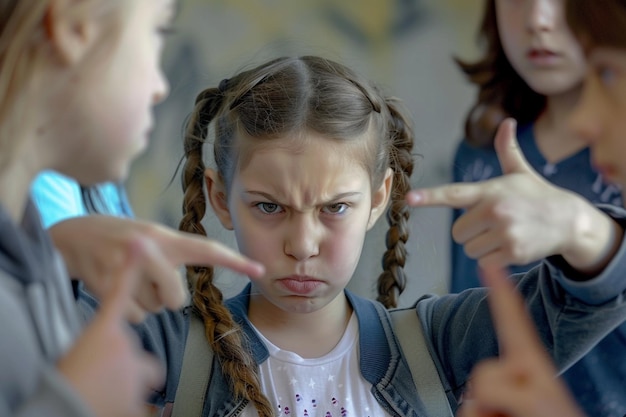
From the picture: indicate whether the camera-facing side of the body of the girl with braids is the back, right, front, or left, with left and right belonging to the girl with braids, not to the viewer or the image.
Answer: front
